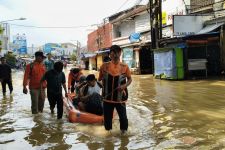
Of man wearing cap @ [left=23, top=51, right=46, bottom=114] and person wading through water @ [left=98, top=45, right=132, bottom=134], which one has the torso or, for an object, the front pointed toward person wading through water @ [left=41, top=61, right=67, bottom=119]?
the man wearing cap

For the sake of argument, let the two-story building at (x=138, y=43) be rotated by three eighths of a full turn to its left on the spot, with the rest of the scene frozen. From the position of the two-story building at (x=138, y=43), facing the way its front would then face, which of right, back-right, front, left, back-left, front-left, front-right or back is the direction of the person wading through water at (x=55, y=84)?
right

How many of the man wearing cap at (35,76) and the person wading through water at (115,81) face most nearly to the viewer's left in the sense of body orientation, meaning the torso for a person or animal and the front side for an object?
0

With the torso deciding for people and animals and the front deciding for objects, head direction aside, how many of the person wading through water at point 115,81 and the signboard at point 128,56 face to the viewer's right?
0

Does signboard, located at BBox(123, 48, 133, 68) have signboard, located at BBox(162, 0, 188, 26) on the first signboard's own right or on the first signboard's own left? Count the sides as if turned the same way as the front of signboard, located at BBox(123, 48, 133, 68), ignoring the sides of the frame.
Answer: on the first signboard's own left

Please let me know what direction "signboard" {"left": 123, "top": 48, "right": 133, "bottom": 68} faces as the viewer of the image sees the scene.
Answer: facing the viewer and to the left of the viewer

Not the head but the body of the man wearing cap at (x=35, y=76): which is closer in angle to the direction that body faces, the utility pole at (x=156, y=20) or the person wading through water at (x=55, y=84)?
the person wading through water

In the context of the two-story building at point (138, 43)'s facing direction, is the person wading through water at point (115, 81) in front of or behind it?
in front

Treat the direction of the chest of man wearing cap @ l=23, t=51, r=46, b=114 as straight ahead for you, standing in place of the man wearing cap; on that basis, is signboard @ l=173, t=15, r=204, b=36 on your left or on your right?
on your left

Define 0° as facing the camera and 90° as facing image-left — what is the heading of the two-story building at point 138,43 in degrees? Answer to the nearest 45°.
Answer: approximately 45°

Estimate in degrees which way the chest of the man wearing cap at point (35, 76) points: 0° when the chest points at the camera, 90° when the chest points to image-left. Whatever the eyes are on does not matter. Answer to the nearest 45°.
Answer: approximately 315°

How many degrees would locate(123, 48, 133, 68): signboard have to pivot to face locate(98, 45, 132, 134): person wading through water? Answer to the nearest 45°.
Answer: approximately 45° to its left
